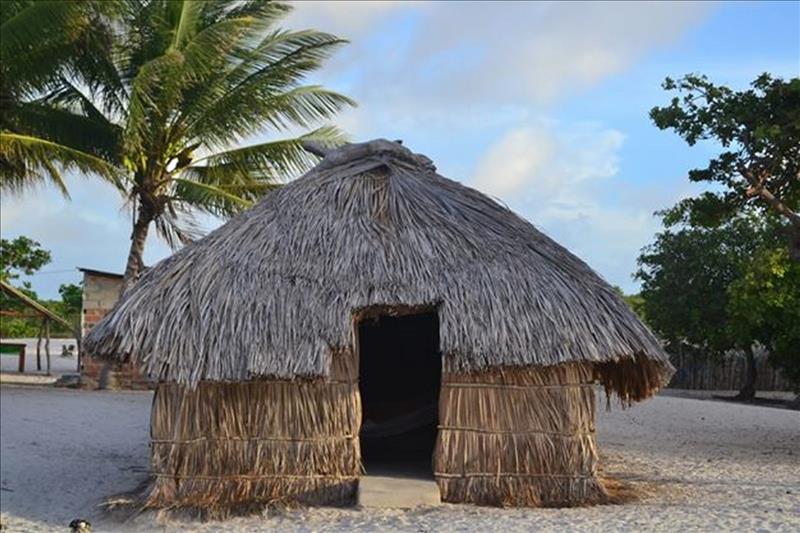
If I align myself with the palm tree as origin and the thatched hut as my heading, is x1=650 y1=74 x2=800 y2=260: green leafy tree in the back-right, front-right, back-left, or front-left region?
front-left

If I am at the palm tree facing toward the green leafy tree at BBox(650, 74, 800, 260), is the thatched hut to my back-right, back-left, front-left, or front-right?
front-right

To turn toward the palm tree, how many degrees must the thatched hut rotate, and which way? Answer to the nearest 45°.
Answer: approximately 180°

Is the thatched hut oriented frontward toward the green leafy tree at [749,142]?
no

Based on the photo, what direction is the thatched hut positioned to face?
toward the camera
